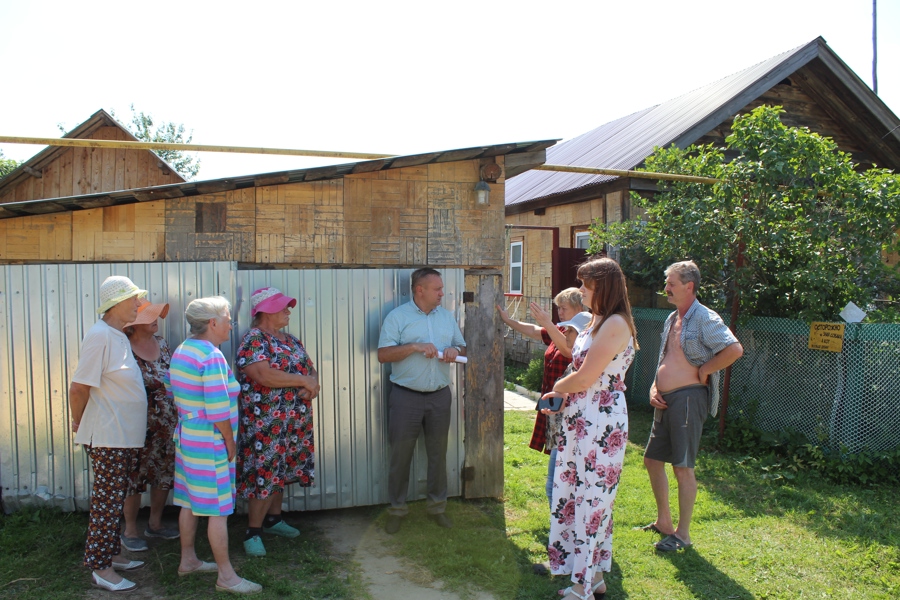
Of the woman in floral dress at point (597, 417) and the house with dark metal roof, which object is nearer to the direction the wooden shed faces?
the woman in floral dress

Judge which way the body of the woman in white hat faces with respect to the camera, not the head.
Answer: to the viewer's right

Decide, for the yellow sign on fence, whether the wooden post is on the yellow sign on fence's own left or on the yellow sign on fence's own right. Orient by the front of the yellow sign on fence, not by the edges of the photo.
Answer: on the yellow sign on fence's own right

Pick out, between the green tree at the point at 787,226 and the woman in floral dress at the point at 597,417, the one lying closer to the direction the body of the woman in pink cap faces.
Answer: the woman in floral dress

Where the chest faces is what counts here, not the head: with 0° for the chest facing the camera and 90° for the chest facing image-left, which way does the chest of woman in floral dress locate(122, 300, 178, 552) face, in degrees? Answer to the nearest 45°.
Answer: approximately 315°

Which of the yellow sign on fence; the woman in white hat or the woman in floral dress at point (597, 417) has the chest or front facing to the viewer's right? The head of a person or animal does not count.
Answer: the woman in white hat

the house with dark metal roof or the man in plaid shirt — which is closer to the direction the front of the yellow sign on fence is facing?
the man in plaid shirt

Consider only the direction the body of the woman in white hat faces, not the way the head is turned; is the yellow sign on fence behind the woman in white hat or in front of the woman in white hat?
in front

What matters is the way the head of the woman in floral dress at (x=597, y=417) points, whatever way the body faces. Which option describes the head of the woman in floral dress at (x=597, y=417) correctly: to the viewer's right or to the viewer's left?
to the viewer's left

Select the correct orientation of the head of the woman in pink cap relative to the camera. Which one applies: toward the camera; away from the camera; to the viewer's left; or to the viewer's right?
to the viewer's right

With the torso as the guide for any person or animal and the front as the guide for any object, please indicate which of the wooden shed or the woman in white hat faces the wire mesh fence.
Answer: the woman in white hat

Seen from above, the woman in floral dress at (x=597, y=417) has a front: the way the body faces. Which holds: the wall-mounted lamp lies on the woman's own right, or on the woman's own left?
on the woman's own right

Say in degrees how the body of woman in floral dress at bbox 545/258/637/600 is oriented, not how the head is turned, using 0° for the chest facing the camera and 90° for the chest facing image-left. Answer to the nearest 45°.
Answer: approximately 90°

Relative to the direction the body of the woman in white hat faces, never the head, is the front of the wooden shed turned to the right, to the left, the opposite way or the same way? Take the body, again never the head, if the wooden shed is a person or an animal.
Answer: to the right

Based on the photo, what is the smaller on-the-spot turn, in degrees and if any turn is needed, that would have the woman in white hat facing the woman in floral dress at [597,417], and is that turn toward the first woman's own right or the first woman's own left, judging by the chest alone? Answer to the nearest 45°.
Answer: approximately 45° to the first woman's own right

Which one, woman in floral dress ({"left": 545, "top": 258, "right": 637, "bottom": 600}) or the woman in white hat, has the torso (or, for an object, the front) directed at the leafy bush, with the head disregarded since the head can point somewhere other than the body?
the woman in white hat
